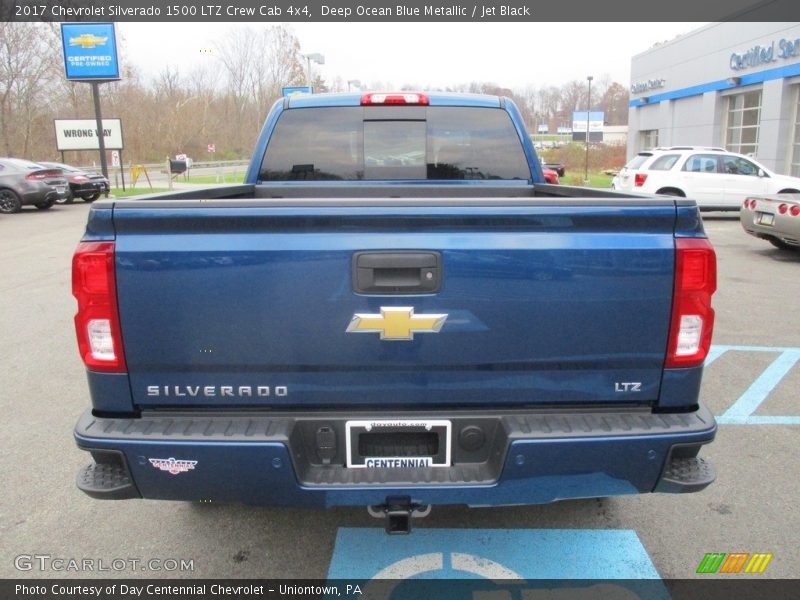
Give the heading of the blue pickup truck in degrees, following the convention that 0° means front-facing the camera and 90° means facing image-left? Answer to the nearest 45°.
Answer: approximately 180°

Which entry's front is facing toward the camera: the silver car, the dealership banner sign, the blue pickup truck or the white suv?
the dealership banner sign

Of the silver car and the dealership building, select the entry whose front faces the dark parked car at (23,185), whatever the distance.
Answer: the dealership building

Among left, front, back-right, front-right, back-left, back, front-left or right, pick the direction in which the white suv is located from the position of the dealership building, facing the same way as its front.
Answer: front-left

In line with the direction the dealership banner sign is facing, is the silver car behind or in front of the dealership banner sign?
in front

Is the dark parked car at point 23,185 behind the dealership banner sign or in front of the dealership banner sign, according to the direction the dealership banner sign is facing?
in front

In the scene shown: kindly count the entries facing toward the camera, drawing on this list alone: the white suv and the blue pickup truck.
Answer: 0

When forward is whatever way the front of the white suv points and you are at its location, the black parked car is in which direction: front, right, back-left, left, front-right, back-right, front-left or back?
back-left

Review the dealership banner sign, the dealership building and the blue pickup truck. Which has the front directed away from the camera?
the blue pickup truck

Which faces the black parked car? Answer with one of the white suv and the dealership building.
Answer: the dealership building

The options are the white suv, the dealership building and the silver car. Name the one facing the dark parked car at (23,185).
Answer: the dealership building

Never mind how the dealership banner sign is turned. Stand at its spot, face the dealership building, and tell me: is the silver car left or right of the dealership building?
right

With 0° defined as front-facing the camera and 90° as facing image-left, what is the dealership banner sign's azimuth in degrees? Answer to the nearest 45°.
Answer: approximately 0°

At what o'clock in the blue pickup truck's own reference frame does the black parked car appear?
The black parked car is roughly at 11 o'clock from the blue pickup truck.

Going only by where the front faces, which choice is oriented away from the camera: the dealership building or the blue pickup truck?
the blue pickup truck
